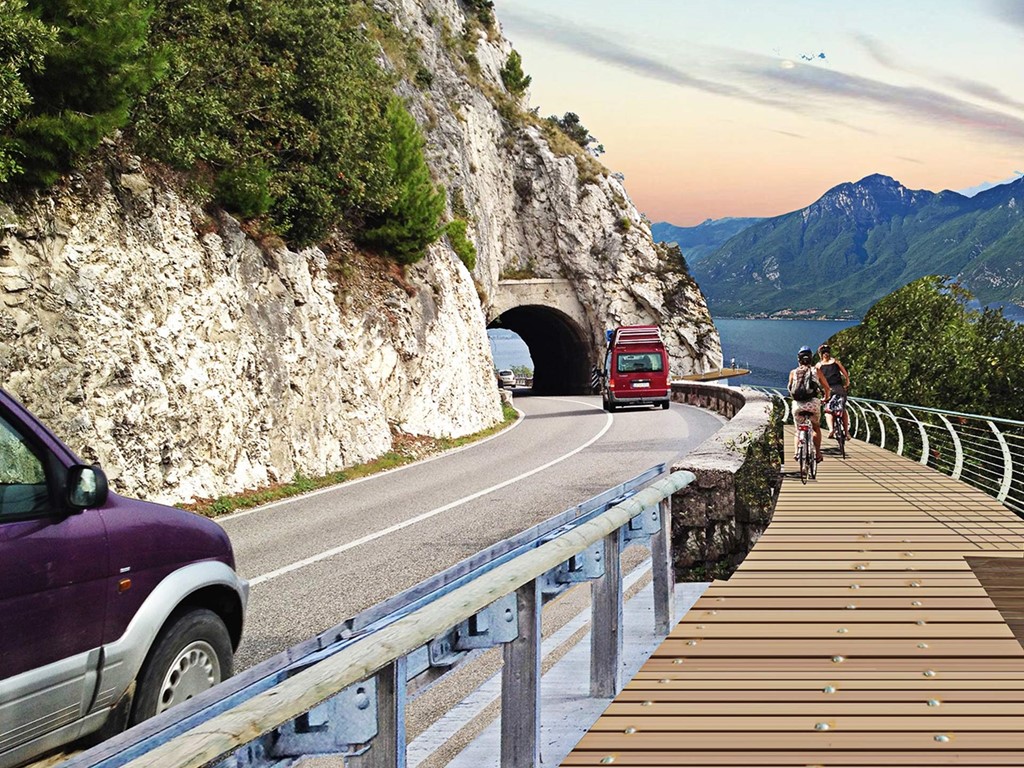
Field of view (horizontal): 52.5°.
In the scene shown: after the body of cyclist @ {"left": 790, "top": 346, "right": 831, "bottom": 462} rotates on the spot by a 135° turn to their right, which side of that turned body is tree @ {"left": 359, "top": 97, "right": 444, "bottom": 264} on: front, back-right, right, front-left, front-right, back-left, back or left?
back

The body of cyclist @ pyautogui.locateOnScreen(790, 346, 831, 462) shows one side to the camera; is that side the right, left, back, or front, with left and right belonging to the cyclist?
back

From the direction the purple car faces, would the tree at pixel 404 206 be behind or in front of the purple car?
in front

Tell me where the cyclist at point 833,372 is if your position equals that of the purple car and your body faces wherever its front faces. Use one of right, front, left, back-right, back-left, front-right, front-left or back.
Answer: front

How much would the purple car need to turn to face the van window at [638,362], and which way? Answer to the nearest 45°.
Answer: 0° — it already faces it

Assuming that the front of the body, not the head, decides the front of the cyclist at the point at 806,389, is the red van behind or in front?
in front

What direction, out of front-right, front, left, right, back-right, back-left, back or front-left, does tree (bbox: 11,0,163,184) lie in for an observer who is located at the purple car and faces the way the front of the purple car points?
front-left

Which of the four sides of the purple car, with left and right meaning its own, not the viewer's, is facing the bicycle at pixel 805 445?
front

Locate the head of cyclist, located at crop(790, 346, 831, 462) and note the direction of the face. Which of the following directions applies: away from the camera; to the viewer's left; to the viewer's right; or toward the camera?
away from the camera

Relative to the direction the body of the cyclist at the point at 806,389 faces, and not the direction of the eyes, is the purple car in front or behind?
behind

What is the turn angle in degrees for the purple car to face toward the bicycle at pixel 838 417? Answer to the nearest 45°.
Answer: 0° — it already faces it
